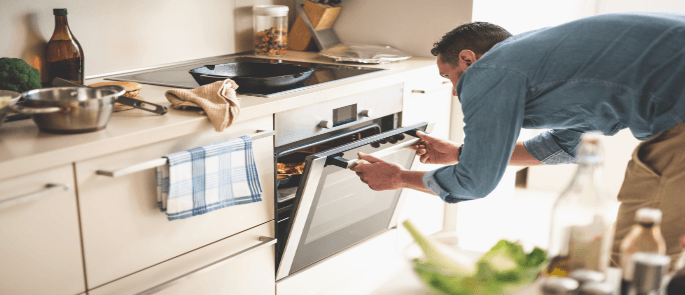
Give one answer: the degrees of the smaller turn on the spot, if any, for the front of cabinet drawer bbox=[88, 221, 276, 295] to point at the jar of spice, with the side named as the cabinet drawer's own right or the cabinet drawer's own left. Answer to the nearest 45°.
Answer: approximately 135° to the cabinet drawer's own left

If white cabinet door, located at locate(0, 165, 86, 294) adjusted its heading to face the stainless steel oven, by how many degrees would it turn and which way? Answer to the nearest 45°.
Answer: approximately 90° to its left

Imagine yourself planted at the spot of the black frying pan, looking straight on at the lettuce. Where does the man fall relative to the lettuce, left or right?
left

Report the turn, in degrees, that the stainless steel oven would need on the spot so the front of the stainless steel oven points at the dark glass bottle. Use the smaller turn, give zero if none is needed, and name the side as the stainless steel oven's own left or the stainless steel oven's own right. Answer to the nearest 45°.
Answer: approximately 135° to the stainless steel oven's own right

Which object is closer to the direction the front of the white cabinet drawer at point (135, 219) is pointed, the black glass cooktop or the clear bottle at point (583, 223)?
the clear bottle

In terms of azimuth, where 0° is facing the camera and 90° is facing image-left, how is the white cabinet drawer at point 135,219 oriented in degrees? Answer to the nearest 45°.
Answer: approximately 315°
